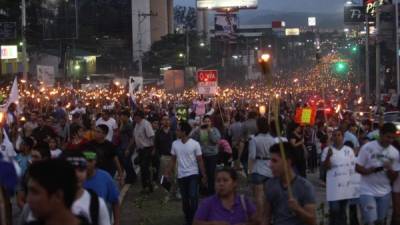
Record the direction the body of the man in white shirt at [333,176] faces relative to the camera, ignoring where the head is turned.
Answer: toward the camera

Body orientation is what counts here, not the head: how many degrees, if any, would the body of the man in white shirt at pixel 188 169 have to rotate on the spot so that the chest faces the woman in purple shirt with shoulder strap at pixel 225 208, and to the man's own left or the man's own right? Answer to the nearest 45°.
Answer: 0° — they already face them

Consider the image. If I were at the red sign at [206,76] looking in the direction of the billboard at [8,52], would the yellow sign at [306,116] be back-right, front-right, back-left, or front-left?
back-left

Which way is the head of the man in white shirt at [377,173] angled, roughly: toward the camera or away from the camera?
toward the camera

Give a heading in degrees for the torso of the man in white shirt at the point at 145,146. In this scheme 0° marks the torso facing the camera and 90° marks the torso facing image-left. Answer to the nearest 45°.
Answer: approximately 45°
